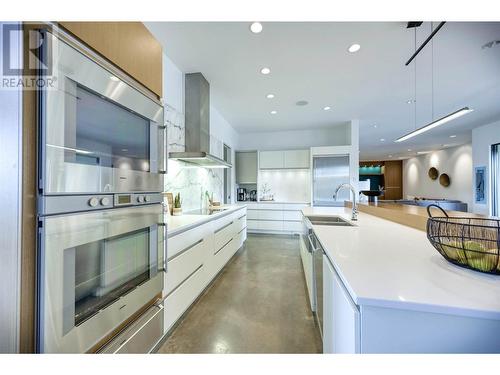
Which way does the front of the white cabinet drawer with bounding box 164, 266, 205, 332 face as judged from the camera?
facing the viewer and to the right of the viewer

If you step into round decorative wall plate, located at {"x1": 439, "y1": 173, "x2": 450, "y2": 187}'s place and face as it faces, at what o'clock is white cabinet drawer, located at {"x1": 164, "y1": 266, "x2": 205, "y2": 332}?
The white cabinet drawer is roughly at 11 o'clock from the round decorative wall plate.

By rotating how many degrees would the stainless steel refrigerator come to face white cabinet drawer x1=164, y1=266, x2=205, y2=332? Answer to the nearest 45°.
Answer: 0° — it already faces it

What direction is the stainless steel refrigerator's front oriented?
toward the camera

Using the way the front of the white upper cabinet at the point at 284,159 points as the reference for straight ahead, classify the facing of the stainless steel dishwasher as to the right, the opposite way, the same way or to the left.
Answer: to the right

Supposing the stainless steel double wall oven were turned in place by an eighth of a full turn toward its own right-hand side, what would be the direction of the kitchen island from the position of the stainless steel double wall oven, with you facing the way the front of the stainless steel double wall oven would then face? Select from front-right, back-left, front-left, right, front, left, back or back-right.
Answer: front-left

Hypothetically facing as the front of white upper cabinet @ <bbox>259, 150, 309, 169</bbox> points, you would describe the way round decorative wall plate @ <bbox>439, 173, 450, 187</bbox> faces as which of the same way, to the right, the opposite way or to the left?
to the right

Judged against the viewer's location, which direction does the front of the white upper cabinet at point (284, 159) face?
facing the viewer

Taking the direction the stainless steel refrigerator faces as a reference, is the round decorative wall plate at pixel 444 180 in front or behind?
behind

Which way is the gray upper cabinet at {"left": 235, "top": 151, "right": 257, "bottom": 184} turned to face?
toward the camera

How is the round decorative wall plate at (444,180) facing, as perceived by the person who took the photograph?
facing the viewer and to the left of the viewer

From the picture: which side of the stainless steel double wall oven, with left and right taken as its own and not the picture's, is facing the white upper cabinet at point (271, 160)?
left

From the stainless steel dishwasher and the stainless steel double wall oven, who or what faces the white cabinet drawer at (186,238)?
the stainless steel dishwasher

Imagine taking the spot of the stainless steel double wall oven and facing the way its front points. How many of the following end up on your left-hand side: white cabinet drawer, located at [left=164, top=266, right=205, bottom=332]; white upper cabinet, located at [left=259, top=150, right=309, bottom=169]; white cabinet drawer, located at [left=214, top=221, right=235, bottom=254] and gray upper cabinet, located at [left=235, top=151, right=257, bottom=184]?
4
